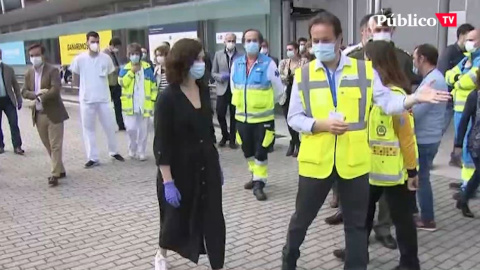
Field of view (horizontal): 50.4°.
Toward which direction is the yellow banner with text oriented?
toward the camera

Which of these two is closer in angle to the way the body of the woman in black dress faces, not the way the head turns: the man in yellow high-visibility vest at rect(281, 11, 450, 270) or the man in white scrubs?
the man in yellow high-visibility vest

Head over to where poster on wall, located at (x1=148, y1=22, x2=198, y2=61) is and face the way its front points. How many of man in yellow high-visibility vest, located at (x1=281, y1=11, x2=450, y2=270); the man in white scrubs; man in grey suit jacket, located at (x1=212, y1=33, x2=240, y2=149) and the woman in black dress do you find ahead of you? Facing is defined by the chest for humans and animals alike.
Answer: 4

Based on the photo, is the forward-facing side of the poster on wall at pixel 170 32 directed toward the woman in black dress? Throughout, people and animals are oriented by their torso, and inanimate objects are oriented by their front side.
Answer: yes

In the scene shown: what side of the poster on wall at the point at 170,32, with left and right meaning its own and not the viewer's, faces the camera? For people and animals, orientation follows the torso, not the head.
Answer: front

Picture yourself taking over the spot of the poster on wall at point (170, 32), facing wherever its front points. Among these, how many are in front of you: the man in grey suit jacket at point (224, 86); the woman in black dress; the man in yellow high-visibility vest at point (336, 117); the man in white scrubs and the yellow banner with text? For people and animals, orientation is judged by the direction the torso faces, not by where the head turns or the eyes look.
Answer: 4

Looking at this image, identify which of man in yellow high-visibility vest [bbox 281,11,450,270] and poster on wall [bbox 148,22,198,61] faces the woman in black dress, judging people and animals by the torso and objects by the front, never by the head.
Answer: the poster on wall

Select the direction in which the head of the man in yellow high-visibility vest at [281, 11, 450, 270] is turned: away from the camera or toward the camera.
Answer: toward the camera

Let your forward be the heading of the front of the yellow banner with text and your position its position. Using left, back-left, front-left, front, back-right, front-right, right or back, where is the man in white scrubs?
front

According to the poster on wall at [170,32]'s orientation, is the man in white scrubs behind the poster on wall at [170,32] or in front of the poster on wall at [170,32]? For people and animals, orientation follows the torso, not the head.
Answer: in front

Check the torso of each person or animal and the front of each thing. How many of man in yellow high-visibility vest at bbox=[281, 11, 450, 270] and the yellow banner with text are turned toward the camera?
2

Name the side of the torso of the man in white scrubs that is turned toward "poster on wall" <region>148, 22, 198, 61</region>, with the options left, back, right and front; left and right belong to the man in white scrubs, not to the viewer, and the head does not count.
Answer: back

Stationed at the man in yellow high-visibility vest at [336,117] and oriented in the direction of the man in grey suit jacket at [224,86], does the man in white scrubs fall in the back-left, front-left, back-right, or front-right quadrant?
front-left

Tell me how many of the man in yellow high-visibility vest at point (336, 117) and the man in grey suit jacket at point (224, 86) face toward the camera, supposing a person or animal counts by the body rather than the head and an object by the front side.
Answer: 2

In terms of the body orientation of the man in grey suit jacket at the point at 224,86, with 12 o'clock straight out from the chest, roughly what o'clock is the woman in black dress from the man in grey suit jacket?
The woman in black dress is roughly at 12 o'clock from the man in grey suit jacket.

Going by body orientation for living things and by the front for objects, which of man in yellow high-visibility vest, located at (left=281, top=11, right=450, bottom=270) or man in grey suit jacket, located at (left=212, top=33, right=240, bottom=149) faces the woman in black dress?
the man in grey suit jacket

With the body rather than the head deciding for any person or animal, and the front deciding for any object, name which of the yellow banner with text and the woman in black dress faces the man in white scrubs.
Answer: the yellow banner with text

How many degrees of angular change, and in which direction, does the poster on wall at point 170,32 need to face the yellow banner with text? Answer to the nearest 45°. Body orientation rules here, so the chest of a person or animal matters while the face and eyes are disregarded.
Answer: approximately 135° to its right

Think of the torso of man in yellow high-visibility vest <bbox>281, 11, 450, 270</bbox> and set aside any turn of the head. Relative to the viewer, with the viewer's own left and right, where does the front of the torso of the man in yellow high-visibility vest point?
facing the viewer
